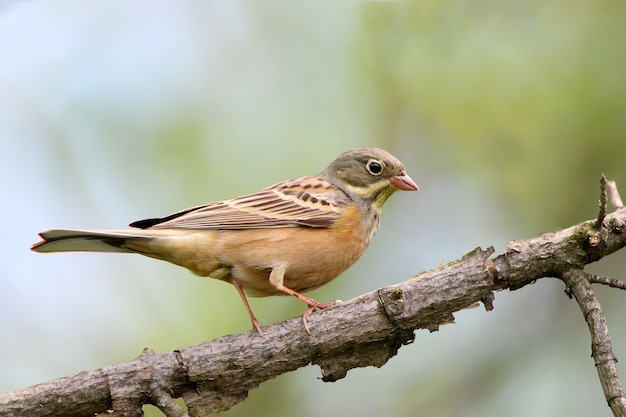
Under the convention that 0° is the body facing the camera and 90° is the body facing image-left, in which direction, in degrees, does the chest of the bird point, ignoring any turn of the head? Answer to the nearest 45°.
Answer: approximately 270°
